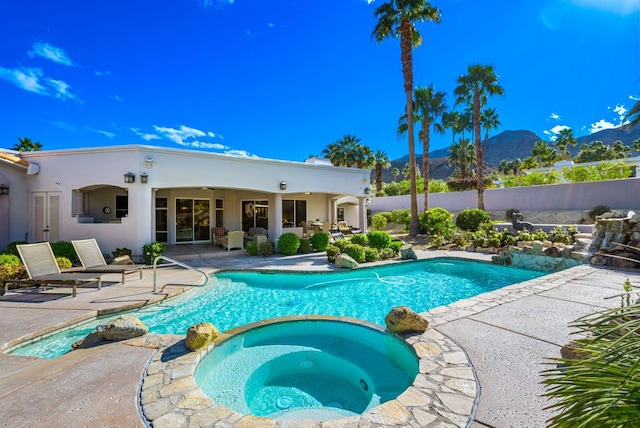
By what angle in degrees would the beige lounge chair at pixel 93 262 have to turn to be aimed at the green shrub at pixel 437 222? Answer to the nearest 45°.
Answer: approximately 45° to its left

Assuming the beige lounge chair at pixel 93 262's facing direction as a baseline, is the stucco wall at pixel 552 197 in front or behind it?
in front

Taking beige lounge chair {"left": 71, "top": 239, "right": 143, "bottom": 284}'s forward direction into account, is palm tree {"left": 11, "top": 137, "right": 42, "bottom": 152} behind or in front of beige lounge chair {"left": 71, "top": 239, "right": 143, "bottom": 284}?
behind

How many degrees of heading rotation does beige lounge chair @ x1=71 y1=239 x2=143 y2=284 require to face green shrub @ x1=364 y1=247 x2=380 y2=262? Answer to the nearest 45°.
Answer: approximately 45° to its left

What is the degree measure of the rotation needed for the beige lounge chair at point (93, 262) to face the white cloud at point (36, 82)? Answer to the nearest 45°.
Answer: approximately 135° to its left

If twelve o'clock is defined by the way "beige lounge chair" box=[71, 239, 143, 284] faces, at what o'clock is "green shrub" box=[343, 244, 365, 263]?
The green shrub is roughly at 11 o'clock from the beige lounge chair.

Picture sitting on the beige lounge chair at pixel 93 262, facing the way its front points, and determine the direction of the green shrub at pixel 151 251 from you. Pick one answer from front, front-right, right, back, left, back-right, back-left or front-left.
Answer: left

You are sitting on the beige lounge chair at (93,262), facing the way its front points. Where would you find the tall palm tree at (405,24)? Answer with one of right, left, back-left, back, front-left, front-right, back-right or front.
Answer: front-left

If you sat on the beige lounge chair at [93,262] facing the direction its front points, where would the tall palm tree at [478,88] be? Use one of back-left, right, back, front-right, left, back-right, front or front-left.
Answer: front-left

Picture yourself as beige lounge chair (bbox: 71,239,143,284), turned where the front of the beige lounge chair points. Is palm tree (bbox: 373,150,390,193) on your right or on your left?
on your left

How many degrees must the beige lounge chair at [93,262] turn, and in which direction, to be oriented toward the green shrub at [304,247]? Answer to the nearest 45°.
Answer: approximately 45° to its left

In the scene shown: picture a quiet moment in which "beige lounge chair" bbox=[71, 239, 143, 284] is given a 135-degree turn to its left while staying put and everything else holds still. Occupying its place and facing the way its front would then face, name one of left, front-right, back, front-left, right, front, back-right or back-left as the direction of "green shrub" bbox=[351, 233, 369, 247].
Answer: right

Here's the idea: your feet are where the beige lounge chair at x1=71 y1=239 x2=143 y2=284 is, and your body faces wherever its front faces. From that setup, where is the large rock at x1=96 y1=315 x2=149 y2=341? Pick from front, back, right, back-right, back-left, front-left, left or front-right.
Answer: front-right

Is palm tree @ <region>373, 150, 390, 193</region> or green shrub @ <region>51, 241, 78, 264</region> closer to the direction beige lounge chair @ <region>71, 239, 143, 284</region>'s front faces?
the palm tree

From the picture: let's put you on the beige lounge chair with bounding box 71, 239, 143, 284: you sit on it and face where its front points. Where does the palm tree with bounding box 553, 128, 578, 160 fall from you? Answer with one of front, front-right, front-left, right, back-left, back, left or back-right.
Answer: front-left

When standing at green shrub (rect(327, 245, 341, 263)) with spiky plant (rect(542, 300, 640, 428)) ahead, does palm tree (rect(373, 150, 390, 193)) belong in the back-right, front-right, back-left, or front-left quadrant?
back-left

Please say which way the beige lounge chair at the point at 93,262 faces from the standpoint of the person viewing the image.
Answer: facing the viewer and to the right of the viewer

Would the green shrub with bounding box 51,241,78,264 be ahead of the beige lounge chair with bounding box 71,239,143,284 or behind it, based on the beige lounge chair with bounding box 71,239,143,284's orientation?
behind

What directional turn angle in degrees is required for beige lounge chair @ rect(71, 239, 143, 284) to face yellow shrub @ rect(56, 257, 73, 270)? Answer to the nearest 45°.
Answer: approximately 180°
